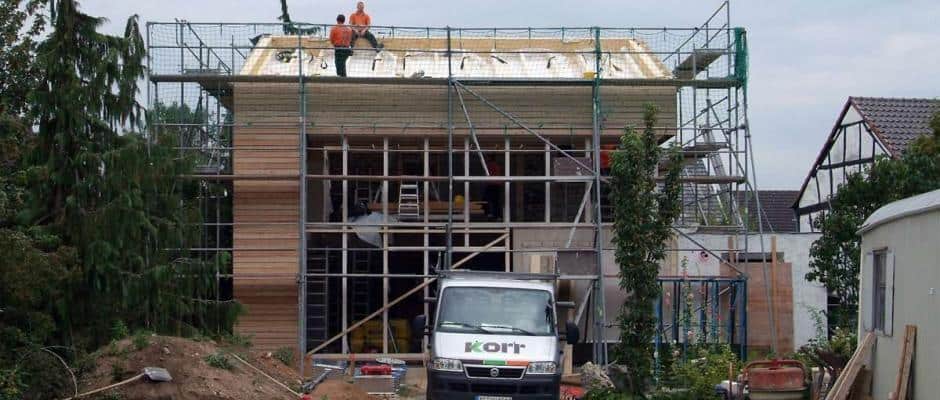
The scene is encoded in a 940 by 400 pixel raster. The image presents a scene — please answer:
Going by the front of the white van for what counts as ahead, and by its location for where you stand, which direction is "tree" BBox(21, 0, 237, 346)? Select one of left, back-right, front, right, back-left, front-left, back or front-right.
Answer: right

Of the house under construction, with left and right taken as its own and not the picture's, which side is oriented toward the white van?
front

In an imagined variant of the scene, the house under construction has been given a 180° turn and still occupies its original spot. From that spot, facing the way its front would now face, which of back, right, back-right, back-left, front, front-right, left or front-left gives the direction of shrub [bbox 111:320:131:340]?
back-left

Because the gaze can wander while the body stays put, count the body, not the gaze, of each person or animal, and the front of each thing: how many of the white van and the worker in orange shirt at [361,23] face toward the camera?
2

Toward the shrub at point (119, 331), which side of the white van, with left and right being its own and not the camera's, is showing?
right

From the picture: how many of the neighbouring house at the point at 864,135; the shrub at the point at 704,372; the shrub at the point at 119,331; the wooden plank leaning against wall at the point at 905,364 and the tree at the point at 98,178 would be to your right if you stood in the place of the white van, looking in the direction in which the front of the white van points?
2

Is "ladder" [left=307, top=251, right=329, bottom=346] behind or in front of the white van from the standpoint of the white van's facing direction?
behind

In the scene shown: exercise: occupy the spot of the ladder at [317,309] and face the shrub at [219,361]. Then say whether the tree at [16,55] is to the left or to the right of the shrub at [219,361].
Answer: right

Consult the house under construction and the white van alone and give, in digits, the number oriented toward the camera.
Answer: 2
